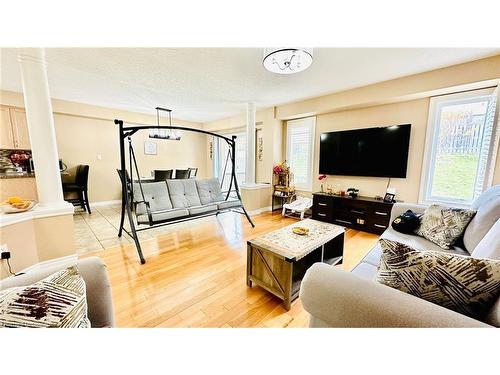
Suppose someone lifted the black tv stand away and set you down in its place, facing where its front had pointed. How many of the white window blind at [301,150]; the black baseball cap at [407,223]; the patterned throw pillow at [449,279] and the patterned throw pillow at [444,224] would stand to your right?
1

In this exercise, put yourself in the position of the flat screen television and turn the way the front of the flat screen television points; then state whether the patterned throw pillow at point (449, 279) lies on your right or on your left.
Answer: on your left

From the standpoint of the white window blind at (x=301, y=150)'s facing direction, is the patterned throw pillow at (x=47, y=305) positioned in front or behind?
in front

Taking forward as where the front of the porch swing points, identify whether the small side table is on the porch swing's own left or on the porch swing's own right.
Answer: on the porch swing's own left

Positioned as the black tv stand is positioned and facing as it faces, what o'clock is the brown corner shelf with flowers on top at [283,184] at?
The brown corner shelf with flowers on top is roughly at 2 o'clock from the black tv stand.

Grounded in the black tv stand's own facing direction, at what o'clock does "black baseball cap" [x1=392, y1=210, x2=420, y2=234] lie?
The black baseball cap is roughly at 10 o'clock from the black tv stand.

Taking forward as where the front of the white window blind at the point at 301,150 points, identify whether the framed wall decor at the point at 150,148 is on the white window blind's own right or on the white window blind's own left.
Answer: on the white window blind's own right

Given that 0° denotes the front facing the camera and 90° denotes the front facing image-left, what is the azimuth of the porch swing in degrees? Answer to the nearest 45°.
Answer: approximately 315°

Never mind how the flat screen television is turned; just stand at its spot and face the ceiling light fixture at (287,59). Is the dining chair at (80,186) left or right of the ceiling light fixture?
right

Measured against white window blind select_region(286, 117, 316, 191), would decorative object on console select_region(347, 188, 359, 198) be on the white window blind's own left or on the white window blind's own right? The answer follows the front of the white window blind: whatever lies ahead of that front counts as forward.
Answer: on the white window blind's own left

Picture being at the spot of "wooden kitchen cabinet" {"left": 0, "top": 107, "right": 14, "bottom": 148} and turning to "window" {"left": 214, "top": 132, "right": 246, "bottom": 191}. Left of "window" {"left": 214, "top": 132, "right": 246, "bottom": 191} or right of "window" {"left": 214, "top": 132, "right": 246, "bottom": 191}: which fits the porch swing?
right

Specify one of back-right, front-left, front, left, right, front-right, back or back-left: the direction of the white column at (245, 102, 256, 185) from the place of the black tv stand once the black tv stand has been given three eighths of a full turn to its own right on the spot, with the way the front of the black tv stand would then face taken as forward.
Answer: left

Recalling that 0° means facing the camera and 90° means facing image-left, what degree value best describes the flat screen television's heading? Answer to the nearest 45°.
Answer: approximately 45°
